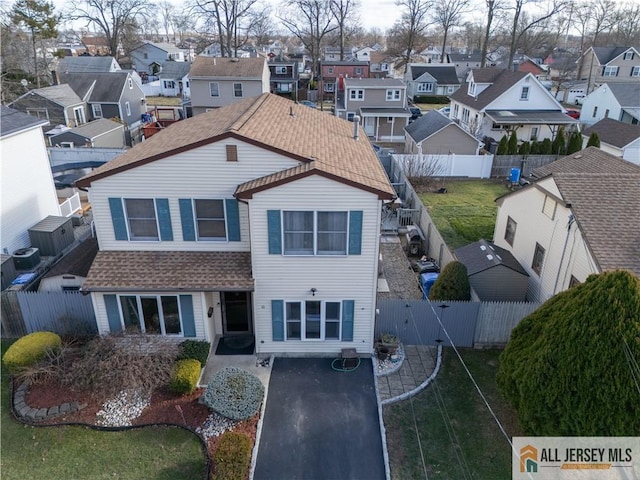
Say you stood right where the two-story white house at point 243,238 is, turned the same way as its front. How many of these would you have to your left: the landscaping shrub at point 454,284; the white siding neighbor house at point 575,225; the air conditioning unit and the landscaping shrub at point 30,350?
2

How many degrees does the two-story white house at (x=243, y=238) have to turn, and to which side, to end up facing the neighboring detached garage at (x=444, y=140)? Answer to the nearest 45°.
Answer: approximately 135° to its left

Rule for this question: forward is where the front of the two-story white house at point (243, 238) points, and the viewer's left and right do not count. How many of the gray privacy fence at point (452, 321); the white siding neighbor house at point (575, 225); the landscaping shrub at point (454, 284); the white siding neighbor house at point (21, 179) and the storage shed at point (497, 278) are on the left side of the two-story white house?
4

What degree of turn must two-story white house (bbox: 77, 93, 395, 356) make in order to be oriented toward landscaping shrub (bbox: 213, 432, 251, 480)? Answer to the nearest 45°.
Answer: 0° — it already faces it

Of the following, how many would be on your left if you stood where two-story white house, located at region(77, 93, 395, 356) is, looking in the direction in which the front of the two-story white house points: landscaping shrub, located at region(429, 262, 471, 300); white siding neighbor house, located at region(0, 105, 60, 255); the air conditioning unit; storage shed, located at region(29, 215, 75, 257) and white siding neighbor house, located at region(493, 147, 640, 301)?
2

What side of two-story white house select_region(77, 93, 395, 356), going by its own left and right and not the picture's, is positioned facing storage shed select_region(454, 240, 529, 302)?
left

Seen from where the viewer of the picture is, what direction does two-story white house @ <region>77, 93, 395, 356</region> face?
facing the viewer

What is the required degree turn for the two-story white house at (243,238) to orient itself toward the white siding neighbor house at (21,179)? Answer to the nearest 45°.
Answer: approximately 135° to its right

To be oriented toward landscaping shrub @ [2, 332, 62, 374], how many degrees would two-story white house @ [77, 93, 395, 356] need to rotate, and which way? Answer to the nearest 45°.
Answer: approximately 90° to its right

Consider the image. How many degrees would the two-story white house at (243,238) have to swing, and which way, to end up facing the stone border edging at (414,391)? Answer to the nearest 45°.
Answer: approximately 45° to its left

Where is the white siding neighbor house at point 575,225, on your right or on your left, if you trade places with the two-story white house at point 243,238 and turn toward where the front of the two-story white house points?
on your left

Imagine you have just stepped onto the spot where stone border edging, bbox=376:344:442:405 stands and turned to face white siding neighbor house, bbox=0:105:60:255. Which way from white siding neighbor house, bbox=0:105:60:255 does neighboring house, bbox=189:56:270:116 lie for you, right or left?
right

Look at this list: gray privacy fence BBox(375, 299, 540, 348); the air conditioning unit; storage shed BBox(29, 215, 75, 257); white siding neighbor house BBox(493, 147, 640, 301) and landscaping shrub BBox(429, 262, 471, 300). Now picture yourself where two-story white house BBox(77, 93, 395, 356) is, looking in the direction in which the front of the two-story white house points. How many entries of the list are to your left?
3
